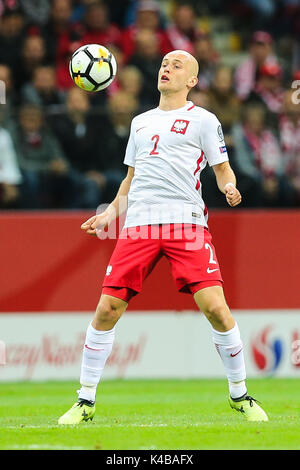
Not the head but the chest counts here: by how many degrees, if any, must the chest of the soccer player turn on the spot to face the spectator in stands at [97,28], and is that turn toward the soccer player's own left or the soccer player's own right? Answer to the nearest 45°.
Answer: approximately 135° to the soccer player's own right

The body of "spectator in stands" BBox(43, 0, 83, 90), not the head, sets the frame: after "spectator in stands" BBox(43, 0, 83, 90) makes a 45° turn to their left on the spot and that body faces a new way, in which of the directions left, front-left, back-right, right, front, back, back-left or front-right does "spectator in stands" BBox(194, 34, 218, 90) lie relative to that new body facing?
front-left

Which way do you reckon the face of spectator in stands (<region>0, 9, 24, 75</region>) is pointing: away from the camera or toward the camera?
toward the camera

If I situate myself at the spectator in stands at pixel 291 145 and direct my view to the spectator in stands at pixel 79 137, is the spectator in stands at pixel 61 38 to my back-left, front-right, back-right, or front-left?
front-right

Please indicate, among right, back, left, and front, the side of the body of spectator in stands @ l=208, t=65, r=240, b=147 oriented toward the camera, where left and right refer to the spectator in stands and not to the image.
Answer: front

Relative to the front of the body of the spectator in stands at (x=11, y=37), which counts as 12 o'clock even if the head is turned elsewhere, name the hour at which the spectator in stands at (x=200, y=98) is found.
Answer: the spectator in stands at (x=200, y=98) is roughly at 10 o'clock from the spectator in stands at (x=11, y=37).

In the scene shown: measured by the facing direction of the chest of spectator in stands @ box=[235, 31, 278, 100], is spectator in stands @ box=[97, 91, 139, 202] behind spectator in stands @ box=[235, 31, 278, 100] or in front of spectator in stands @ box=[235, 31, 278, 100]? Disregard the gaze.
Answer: in front

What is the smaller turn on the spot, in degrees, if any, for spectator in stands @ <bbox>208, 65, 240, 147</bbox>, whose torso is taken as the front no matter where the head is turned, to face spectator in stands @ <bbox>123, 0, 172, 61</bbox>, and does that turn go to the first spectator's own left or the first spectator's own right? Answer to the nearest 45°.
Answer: approximately 135° to the first spectator's own right

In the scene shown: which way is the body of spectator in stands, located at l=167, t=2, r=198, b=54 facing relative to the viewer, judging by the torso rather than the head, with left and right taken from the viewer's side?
facing the viewer

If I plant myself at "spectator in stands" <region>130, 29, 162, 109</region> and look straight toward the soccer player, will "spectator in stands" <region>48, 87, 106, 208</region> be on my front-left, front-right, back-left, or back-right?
front-right

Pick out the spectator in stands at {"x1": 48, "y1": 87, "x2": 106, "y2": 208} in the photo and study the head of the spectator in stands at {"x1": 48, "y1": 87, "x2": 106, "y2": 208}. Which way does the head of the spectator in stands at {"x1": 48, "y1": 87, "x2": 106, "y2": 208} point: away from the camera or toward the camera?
toward the camera

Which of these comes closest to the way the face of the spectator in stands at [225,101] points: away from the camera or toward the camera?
toward the camera

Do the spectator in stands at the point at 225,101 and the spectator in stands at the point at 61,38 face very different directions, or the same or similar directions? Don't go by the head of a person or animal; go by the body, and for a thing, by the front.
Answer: same or similar directions

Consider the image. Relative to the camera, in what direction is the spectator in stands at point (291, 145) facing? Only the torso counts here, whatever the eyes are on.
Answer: toward the camera

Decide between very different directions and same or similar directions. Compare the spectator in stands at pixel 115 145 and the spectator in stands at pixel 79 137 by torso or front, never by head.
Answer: same or similar directions

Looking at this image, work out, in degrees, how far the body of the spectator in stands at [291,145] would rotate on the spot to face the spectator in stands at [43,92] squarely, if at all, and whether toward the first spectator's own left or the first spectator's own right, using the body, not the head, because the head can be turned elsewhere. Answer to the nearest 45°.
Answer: approximately 90° to the first spectator's own right

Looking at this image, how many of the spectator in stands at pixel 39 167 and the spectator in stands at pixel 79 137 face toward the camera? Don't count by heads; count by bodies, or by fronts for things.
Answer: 2
